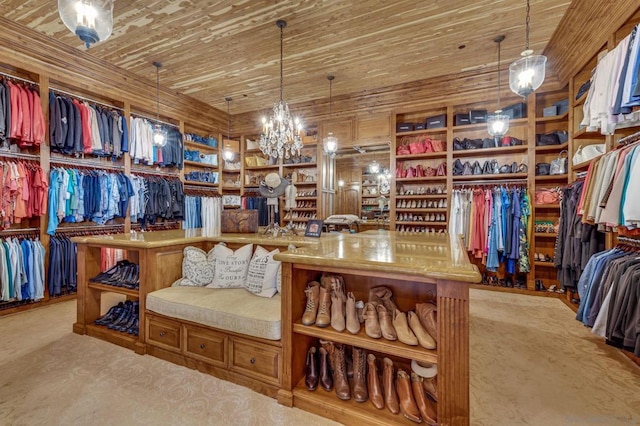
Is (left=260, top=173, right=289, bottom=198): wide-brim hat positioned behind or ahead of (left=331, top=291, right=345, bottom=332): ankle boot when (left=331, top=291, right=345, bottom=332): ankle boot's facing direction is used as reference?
behind

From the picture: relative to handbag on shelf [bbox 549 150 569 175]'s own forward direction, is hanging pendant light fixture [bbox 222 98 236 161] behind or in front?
in front

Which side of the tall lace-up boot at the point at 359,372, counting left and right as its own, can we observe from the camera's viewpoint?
front

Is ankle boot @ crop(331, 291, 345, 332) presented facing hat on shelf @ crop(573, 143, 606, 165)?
no

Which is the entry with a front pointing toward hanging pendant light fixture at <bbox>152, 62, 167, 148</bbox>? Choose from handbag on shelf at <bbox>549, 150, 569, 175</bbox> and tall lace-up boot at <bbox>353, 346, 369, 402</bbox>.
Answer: the handbag on shelf

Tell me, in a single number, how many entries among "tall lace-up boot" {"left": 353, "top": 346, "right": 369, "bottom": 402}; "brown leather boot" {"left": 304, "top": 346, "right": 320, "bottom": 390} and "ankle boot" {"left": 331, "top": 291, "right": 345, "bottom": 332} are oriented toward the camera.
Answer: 3

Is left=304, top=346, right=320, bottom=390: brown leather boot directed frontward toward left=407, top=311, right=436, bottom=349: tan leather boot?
no

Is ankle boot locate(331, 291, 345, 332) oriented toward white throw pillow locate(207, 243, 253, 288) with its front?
no

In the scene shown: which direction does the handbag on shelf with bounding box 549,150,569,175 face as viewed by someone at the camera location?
facing the viewer and to the left of the viewer

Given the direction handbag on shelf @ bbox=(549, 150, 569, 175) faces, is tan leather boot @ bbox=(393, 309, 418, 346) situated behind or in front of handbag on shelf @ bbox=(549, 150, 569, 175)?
in front

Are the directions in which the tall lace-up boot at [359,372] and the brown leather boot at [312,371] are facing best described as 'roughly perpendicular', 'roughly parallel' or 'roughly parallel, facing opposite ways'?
roughly parallel

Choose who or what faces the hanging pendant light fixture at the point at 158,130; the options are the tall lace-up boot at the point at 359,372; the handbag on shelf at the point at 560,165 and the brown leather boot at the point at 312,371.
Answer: the handbag on shelf

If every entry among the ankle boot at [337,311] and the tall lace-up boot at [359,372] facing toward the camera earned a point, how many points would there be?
2

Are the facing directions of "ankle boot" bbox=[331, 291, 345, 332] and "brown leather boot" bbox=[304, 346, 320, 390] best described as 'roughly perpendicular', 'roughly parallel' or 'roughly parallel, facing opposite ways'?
roughly parallel

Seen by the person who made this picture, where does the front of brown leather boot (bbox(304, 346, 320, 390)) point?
facing the viewer

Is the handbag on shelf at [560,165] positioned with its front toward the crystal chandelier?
yes
